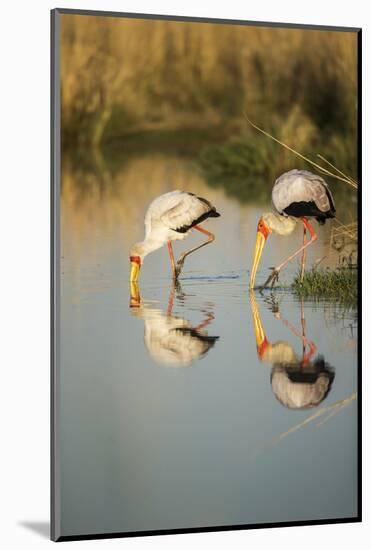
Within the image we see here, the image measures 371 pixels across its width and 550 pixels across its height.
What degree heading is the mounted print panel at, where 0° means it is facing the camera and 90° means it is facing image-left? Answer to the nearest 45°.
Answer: approximately 315°
